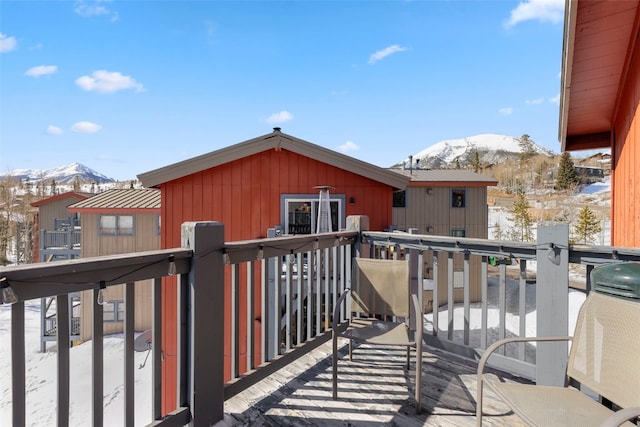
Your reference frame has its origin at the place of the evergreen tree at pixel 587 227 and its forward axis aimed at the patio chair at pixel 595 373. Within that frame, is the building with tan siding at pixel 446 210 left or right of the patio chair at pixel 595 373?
right

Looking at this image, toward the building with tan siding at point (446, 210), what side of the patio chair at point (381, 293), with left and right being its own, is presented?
back

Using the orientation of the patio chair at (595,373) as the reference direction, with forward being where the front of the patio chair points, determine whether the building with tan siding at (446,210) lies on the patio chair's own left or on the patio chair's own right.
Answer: on the patio chair's own right

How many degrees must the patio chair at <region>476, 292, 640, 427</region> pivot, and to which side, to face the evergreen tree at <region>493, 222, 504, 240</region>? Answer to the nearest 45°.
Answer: approximately 135° to its right

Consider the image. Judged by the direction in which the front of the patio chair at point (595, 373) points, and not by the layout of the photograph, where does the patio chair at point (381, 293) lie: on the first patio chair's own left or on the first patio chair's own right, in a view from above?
on the first patio chair's own right

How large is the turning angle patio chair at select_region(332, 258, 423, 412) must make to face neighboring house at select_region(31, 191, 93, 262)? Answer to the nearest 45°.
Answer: approximately 135° to its right

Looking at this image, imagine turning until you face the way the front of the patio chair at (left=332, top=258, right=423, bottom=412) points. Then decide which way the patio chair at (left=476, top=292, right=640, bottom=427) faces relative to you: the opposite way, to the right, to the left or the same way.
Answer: to the right

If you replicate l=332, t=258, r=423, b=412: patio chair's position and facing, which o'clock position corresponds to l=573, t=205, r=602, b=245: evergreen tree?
The evergreen tree is roughly at 7 o'clock from the patio chair.

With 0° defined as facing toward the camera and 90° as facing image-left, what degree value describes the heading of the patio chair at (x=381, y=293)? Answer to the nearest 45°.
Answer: approximately 0°

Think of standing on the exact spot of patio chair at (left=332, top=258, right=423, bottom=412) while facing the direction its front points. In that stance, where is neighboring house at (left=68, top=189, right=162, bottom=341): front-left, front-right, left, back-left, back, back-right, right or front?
back-right
